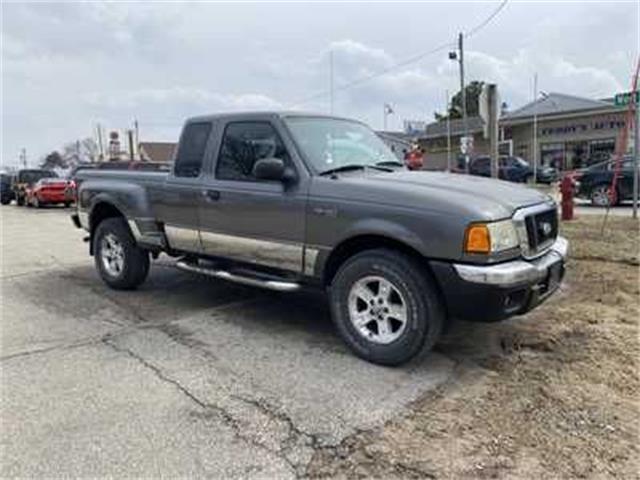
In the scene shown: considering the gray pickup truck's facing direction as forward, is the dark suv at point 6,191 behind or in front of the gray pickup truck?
behind

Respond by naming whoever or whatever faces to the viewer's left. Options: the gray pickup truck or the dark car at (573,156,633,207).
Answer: the dark car

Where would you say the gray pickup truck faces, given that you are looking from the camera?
facing the viewer and to the right of the viewer

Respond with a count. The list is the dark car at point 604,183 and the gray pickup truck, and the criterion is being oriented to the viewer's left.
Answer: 1

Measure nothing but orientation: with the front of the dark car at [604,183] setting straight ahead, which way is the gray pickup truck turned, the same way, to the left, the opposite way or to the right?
the opposite way

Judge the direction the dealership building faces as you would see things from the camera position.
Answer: facing the viewer and to the left of the viewer

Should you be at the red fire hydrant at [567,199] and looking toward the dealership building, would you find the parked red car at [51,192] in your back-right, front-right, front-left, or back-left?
front-left

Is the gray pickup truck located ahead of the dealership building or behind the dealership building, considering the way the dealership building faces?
ahead

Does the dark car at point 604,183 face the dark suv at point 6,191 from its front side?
yes

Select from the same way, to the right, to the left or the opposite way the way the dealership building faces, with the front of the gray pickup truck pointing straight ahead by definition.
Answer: to the right

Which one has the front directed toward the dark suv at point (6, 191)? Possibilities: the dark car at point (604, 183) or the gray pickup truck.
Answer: the dark car at point (604, 183)

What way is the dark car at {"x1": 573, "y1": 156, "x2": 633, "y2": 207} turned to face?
to the viewer's left

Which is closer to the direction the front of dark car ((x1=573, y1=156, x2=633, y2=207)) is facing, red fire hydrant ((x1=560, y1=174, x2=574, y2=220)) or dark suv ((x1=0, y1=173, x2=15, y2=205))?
the dark suv

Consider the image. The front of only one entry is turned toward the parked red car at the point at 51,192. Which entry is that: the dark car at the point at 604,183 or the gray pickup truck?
the dark car

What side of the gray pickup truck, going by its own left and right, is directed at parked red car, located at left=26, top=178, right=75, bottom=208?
back

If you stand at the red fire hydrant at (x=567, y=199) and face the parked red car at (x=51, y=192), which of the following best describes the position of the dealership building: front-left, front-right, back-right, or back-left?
front-right
